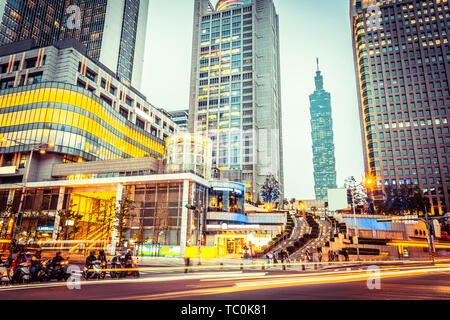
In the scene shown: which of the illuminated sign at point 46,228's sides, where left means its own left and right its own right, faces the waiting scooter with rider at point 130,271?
front

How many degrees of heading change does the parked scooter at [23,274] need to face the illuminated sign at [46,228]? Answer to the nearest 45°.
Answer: approximately 135° to its left

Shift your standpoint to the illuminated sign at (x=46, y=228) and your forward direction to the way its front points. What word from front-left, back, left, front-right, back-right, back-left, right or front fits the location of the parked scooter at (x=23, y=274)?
front

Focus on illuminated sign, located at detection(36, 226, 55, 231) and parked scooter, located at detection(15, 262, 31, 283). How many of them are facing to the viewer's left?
0

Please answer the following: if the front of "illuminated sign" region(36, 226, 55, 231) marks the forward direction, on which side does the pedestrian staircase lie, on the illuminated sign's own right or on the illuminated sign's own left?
on the illuminated sign's own left

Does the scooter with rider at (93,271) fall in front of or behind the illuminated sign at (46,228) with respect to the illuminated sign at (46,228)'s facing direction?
in front

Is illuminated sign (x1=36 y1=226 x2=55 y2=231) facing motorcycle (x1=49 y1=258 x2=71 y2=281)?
yes

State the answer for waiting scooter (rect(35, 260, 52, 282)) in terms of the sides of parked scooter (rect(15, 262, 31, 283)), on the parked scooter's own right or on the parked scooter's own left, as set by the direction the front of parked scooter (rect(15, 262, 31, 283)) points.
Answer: on the parked scooter's own left

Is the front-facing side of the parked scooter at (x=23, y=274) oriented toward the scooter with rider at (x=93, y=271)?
no

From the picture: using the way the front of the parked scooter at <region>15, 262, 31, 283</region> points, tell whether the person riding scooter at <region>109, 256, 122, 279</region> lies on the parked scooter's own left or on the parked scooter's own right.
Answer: on the parked scooter's own left

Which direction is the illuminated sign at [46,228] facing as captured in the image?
toward the camera

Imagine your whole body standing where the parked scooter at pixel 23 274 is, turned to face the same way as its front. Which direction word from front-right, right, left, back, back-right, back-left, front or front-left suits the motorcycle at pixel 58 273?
left

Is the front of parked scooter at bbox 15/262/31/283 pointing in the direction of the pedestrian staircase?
no

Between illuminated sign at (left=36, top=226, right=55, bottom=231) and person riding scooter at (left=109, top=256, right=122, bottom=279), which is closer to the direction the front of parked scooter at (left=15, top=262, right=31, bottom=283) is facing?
the person riding scooter

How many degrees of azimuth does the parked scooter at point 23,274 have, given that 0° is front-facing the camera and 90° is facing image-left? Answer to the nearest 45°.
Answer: approximately 315°

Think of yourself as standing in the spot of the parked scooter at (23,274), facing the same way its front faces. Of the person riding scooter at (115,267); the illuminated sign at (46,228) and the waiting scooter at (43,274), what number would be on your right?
0
